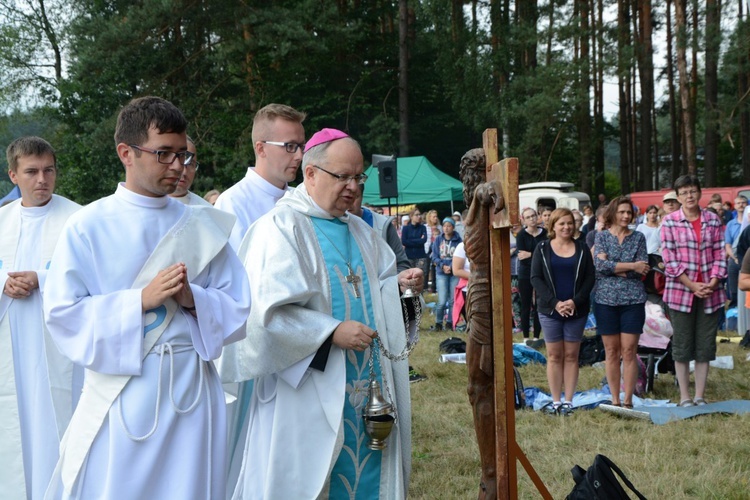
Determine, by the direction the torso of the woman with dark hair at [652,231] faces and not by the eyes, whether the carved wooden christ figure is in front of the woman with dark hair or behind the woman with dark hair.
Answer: in front

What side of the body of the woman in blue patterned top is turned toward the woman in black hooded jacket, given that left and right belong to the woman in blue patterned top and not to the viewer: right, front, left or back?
right

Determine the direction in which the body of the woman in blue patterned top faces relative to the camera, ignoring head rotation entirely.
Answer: toward the camera

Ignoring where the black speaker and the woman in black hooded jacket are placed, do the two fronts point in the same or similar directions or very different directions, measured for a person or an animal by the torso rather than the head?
same or similar directions

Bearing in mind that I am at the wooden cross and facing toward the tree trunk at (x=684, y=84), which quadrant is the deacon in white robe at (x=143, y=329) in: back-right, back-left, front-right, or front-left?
back-left

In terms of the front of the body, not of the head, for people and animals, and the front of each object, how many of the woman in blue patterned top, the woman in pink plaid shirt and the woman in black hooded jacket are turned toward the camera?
3

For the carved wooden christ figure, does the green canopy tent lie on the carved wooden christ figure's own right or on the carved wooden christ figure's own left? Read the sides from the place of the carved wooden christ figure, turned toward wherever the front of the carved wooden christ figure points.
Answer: on the carved wooden christ figure's own right

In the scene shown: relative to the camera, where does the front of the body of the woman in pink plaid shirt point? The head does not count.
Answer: toward the camera

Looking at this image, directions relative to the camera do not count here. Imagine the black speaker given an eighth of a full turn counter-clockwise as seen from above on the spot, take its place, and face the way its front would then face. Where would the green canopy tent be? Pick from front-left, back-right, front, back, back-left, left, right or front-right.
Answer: back-left

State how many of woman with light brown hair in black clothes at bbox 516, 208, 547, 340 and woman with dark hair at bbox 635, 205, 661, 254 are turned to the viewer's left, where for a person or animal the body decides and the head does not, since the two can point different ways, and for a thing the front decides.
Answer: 0

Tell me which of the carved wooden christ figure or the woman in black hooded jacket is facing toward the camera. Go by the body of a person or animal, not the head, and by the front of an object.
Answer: the woman in black hooded jacket
